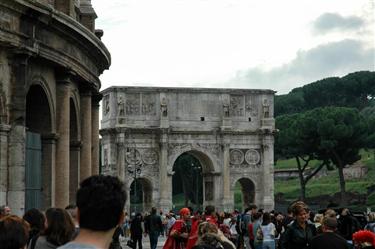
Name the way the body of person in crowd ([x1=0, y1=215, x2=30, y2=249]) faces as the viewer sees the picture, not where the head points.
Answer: away from the camera

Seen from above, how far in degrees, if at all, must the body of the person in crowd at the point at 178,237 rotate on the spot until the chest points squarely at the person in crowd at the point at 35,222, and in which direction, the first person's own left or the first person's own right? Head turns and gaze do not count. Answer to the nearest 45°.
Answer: approximately 90° to the first person's own right

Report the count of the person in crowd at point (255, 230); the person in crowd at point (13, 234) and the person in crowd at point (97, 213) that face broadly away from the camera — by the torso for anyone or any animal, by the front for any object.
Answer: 3

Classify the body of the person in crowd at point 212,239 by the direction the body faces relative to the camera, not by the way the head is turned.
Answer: away from the camera
